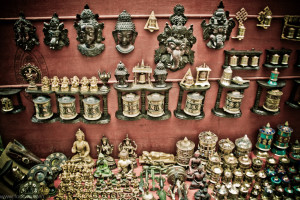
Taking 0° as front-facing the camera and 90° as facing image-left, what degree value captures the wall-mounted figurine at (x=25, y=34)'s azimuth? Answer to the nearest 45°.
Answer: approximately 0°

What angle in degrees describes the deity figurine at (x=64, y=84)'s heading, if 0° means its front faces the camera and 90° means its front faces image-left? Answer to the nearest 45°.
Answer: approximately 0°
